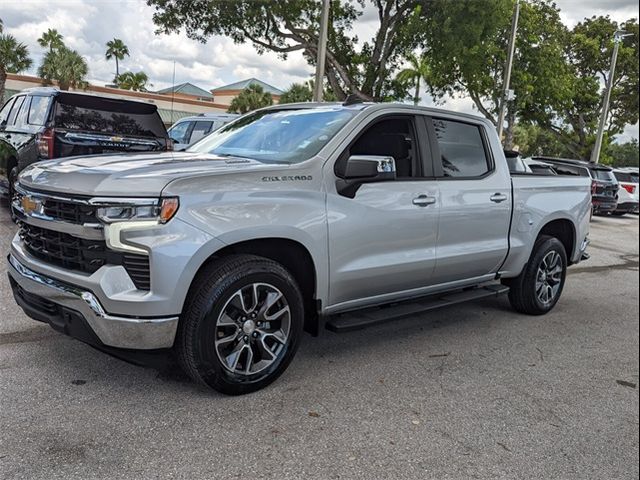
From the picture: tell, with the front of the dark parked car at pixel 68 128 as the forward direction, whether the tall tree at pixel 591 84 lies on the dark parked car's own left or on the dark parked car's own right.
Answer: on the dark parked car's own right

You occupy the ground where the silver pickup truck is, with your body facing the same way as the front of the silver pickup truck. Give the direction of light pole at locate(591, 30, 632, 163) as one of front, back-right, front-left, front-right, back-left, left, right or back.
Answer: back

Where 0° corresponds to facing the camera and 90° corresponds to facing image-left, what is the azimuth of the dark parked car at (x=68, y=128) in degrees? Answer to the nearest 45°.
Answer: approximately 135°

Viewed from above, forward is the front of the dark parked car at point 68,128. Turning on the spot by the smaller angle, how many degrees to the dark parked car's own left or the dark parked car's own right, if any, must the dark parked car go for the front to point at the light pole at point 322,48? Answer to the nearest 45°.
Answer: approximately 90° to the dark parked car's own right

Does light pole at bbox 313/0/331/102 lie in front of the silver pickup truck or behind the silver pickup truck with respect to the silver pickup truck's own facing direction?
behind

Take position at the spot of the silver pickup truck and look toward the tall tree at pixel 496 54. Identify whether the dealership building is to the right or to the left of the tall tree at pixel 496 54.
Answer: left

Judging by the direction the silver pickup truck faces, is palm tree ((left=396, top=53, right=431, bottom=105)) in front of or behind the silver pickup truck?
behind

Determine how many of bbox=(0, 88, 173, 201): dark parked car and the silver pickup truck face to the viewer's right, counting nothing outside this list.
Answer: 0

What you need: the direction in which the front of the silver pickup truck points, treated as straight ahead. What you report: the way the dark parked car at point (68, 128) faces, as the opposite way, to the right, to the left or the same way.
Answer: to the right

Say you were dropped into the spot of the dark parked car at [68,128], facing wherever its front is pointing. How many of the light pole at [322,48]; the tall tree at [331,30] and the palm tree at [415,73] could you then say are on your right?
3

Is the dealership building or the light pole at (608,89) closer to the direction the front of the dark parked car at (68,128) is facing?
the dealership building
